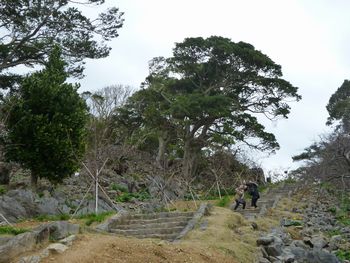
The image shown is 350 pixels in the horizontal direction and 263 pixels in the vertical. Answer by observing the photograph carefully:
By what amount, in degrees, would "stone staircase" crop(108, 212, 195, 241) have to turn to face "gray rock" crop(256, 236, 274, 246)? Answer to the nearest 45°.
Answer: approximately 45° to its left

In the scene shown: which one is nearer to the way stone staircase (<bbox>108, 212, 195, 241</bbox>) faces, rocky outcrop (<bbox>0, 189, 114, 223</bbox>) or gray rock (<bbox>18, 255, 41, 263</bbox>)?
the gray rock

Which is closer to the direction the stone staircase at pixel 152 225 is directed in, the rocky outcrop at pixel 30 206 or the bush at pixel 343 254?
the bush

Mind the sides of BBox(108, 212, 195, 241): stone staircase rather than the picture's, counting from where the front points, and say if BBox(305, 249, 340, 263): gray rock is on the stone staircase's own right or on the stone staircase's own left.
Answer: on the stone staircase's own left

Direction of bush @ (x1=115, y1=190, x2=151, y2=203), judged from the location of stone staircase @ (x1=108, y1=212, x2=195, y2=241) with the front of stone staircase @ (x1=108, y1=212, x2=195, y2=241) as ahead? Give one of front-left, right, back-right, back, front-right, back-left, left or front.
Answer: back

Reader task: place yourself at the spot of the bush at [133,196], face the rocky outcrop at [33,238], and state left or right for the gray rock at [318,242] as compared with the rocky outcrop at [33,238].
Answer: left

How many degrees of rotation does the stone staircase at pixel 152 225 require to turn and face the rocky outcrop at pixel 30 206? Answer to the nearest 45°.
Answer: approximately 135° to its right

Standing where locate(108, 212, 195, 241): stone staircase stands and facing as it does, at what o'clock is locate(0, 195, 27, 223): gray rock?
The gray rock is roughly at 4 o'clock from the stone staircase.

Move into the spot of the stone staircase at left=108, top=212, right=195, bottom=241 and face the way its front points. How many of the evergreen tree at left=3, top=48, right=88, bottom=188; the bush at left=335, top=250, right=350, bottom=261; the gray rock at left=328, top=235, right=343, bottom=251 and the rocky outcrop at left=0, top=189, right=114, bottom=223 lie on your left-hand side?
2

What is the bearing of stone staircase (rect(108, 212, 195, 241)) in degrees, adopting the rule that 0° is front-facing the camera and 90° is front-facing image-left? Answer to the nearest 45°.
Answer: approximately 0°

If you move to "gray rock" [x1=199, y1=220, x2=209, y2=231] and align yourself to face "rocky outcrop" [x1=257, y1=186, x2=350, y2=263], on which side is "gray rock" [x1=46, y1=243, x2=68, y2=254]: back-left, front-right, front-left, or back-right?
back-right

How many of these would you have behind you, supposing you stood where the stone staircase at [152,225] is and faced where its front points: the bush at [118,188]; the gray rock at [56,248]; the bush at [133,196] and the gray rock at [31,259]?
2

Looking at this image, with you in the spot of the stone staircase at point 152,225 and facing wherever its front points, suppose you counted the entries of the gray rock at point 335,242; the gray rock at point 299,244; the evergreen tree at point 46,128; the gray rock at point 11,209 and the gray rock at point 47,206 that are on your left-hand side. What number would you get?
2

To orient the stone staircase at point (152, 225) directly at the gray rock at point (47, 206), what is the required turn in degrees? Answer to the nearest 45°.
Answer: approximately 135° to its right

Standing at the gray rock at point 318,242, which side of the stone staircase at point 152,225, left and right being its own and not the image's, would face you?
left
